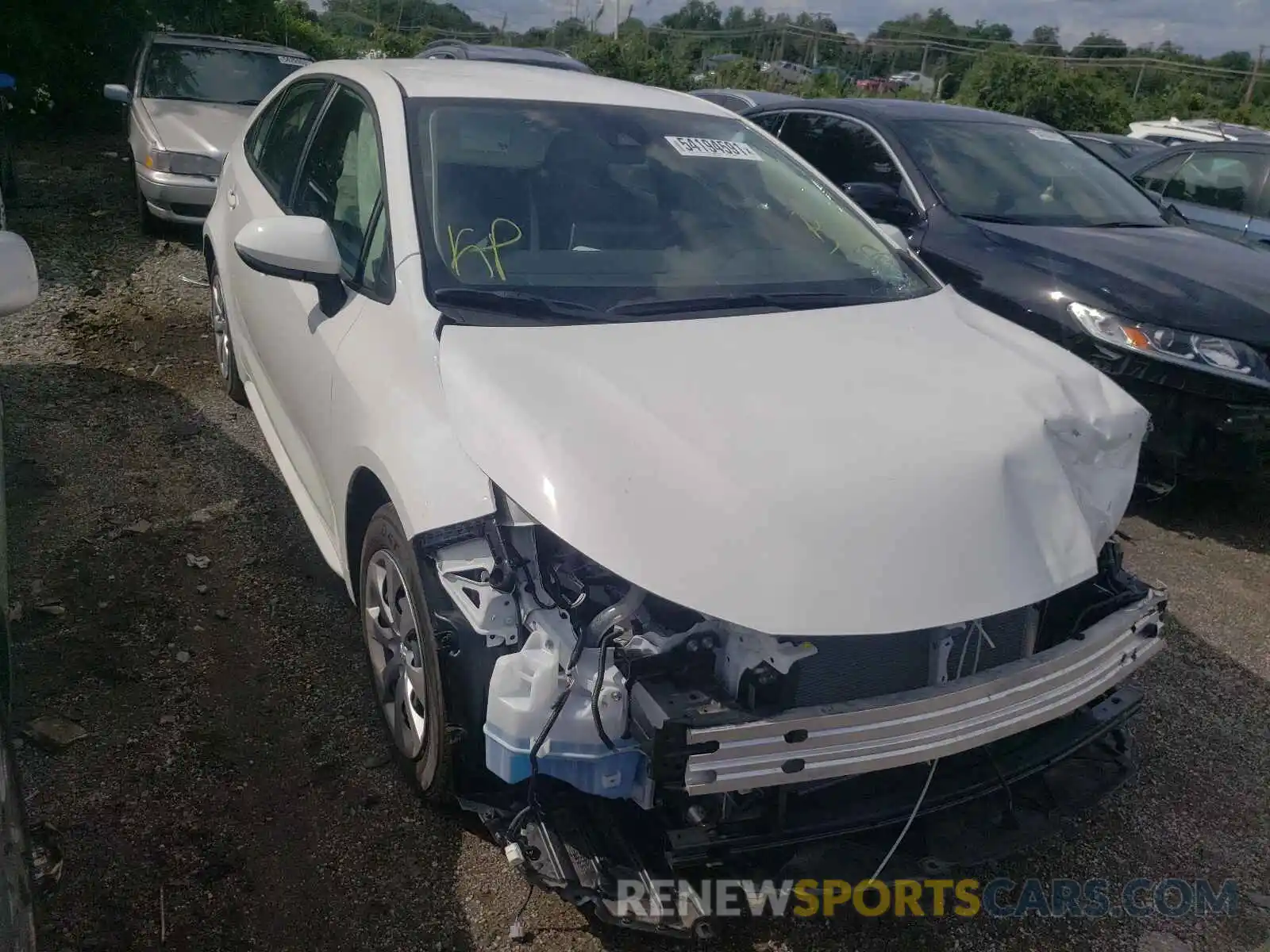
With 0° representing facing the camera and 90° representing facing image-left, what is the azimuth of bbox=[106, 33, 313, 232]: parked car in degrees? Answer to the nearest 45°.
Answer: approximately 315°

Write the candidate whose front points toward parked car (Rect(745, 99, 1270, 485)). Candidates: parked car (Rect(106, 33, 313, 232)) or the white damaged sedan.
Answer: parked car (Rect(106, 33, 313, 232))

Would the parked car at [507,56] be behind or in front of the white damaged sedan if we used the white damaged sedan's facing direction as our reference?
behind

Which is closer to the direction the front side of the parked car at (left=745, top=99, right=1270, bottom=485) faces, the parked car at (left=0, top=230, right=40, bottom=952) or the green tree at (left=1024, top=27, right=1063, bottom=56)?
the parked car

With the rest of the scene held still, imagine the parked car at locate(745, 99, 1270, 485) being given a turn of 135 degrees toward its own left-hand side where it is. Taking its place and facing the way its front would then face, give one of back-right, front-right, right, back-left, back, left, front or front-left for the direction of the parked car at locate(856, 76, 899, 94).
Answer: front

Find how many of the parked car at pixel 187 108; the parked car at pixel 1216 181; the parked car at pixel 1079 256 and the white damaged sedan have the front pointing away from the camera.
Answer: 0

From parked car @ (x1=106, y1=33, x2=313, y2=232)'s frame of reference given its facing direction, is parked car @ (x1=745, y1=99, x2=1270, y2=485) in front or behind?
in front

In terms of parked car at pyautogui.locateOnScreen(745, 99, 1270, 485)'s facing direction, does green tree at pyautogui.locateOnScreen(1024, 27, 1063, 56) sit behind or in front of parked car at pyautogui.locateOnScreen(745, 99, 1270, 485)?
behind

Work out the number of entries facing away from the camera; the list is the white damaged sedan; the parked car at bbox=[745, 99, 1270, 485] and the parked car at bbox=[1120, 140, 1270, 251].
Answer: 0

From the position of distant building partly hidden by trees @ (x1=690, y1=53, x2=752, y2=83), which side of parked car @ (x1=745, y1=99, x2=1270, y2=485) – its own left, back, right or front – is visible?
back

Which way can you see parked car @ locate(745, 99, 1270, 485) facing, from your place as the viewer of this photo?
facing the viewer and to the right of the viewer
